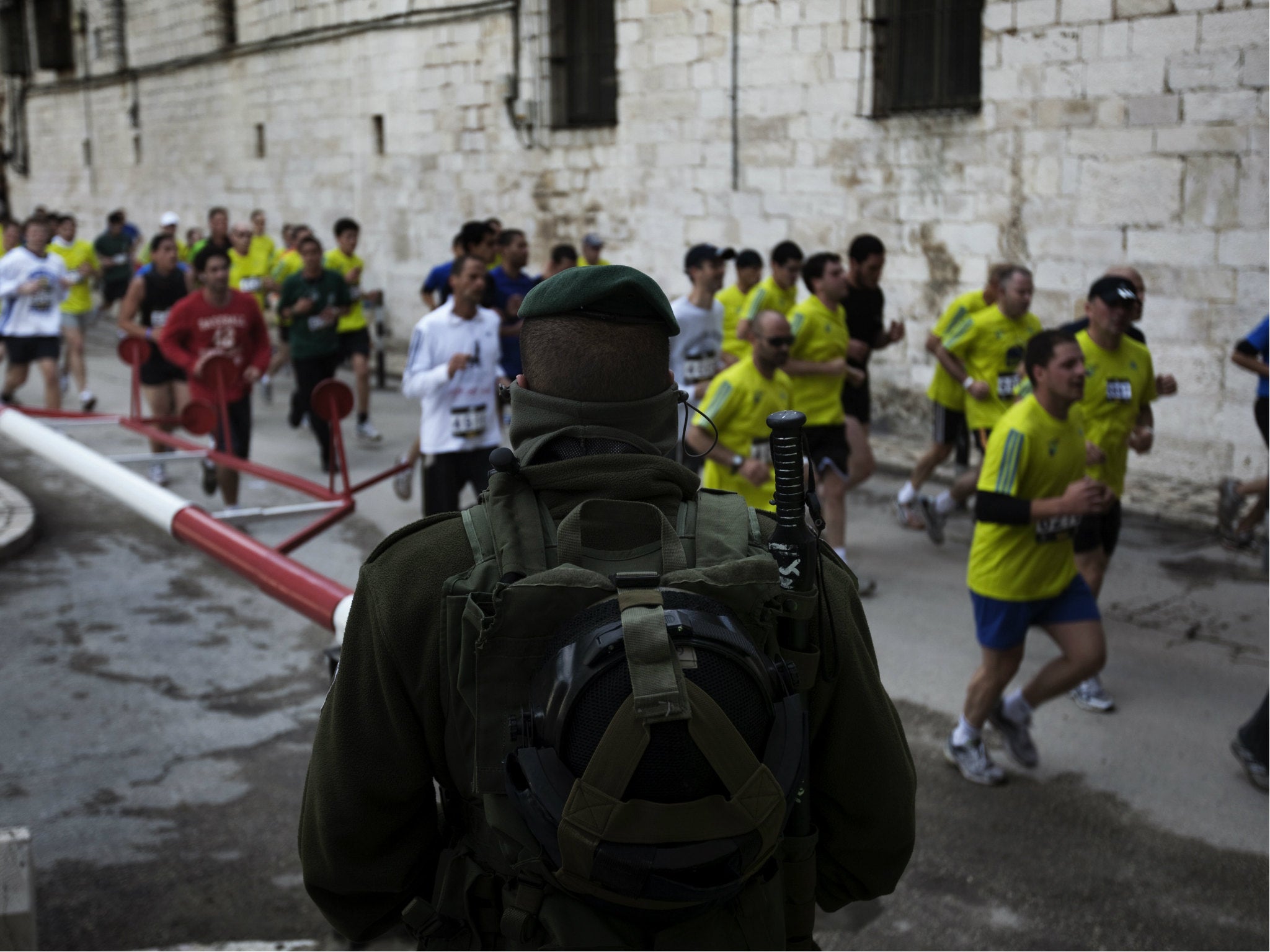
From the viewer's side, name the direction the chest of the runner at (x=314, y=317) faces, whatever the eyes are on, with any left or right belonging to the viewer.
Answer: facing the viewer

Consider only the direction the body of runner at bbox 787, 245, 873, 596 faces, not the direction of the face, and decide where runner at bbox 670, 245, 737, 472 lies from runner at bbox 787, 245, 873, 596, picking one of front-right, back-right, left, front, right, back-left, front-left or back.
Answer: back

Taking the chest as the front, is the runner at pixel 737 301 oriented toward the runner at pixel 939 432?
yes

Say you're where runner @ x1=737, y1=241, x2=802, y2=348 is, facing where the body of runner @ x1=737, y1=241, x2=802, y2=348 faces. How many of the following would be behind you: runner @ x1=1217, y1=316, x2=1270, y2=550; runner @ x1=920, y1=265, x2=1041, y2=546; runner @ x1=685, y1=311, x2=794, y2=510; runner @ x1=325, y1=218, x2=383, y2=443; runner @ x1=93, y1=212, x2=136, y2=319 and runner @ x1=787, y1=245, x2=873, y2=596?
2

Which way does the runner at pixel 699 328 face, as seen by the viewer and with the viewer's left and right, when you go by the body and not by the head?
facing the viewer and to the right of the viewer

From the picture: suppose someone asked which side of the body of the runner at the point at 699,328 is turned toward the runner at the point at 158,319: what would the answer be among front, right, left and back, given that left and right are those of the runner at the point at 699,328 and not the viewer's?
back

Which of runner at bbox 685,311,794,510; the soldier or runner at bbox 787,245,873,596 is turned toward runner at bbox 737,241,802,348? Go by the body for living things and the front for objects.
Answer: the soldier

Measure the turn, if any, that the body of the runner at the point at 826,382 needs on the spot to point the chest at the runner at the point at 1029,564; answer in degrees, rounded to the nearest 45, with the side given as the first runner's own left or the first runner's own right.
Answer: approximately 45° to the first runner's own right

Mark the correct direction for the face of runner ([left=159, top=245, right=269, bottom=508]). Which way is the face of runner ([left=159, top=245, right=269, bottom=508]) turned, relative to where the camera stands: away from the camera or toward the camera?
toward the camera

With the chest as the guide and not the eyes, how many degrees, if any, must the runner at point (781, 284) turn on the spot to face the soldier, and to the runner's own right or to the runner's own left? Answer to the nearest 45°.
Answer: approximately 45° to the runner's own right

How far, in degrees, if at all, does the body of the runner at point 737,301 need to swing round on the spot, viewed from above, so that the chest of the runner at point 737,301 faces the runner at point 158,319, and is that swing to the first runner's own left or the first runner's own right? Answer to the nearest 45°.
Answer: approximately 135° to the first runner's own right

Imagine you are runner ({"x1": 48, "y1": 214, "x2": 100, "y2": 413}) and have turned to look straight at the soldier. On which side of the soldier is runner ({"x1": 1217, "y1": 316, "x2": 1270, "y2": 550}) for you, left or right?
left

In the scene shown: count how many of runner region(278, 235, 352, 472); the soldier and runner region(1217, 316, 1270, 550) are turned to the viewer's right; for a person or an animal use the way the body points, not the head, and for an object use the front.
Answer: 1

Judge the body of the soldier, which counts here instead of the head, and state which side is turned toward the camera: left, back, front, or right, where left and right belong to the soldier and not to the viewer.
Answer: back
